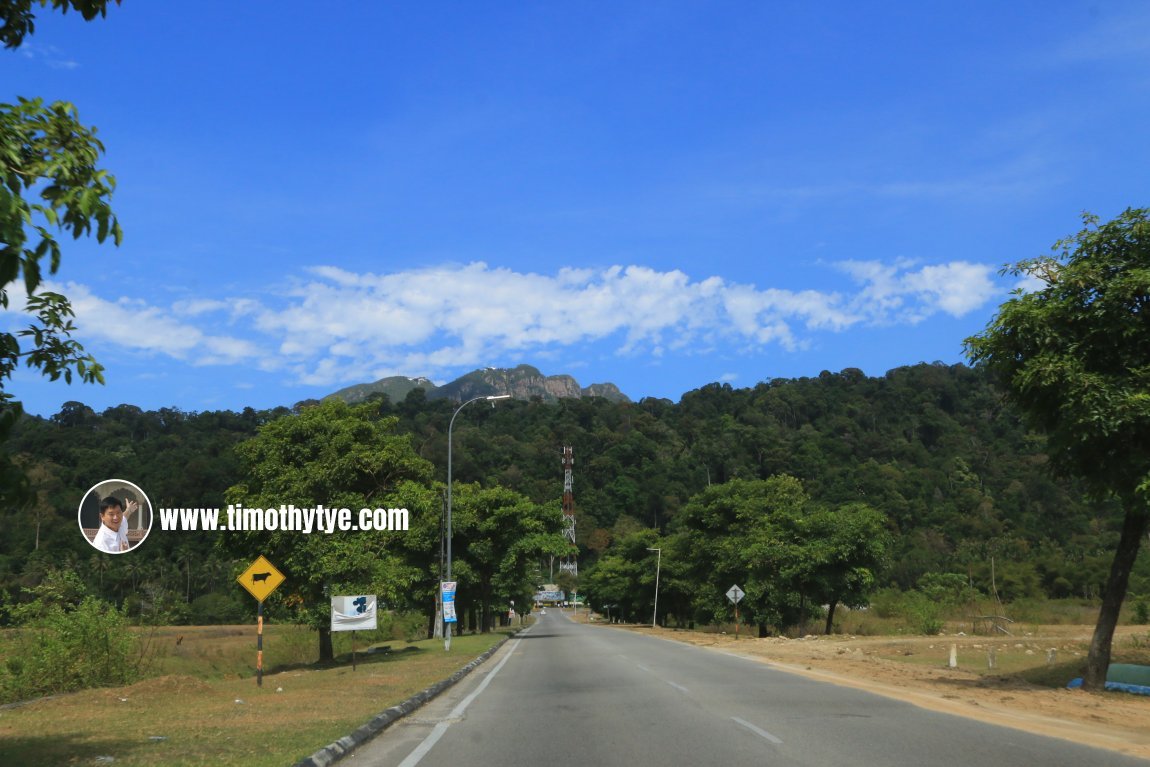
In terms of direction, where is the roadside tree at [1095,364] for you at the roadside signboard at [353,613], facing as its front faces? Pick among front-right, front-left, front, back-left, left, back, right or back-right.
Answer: front-left

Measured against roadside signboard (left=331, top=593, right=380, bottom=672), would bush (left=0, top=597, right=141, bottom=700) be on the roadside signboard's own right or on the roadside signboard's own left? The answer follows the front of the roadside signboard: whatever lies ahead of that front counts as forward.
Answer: on the roadside signboard's own right

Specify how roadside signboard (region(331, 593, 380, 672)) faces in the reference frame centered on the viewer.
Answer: facing the viewer

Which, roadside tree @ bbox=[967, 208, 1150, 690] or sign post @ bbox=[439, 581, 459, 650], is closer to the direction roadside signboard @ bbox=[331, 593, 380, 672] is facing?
the roadside tree

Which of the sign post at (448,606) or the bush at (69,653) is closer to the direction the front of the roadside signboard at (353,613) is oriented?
the bush
